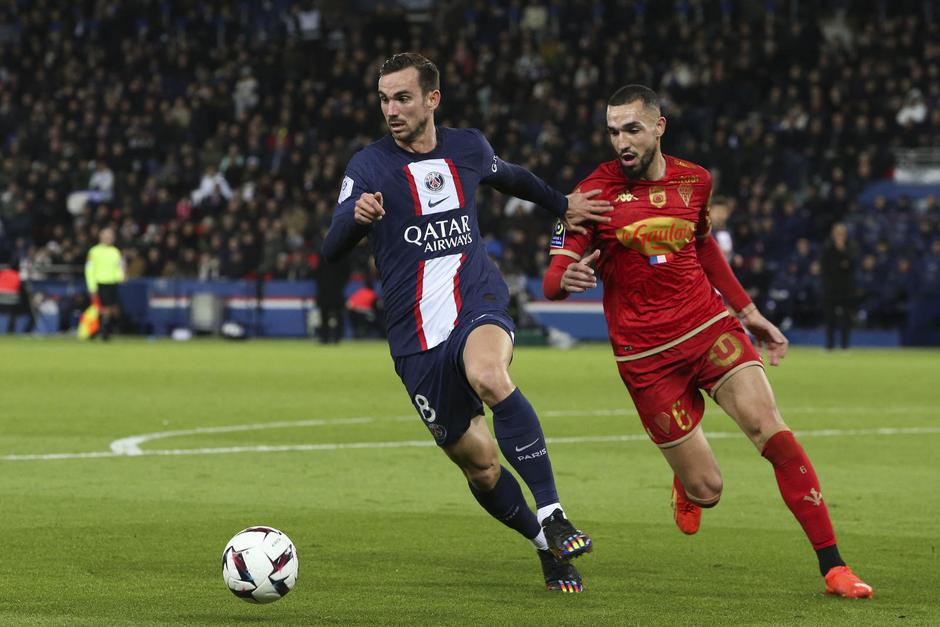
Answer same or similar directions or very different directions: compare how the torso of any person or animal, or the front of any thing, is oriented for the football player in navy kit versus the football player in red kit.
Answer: same or similar directions

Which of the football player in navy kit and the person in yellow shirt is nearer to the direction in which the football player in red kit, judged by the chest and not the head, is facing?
the football player in navy kit

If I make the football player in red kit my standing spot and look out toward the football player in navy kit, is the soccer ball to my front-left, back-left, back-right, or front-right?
front-left

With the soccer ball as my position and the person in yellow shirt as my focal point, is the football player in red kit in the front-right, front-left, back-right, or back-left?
front-right

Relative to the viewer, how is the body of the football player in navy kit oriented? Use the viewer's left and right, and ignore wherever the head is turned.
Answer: facing the viewer

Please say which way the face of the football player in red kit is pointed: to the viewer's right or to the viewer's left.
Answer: to the viewer's left

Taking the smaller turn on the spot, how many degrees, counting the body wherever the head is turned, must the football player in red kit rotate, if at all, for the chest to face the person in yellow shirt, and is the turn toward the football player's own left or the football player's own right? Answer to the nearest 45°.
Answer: approximately 135° to the football player's own right

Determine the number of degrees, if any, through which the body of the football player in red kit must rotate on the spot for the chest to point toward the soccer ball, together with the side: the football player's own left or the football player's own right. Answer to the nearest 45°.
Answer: approximately 45° to the football player's own right

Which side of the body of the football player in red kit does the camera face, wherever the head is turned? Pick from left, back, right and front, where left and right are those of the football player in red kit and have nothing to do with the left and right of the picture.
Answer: front

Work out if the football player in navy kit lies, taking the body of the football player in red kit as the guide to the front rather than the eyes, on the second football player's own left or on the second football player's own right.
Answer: on the second football player's own right

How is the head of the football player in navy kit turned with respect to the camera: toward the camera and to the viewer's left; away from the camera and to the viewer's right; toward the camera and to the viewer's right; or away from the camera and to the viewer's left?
toward the camera and to the viewer's left
